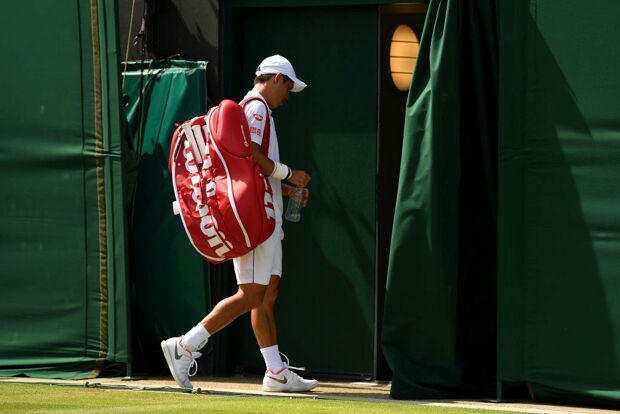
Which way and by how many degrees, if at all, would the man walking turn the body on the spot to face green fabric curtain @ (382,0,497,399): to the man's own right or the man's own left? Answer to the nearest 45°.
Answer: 0° — they already face it

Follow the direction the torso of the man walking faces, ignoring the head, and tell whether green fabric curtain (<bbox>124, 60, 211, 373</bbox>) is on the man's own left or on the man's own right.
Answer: on the man's own left

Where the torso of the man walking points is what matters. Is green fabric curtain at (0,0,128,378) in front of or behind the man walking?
behind

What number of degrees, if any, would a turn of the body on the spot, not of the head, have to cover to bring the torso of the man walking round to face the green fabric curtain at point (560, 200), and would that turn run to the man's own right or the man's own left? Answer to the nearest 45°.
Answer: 0° — they already face it

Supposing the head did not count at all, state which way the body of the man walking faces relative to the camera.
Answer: to the viewer's right

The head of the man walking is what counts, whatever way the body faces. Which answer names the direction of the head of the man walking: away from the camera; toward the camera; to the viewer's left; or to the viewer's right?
to the viewer's right
